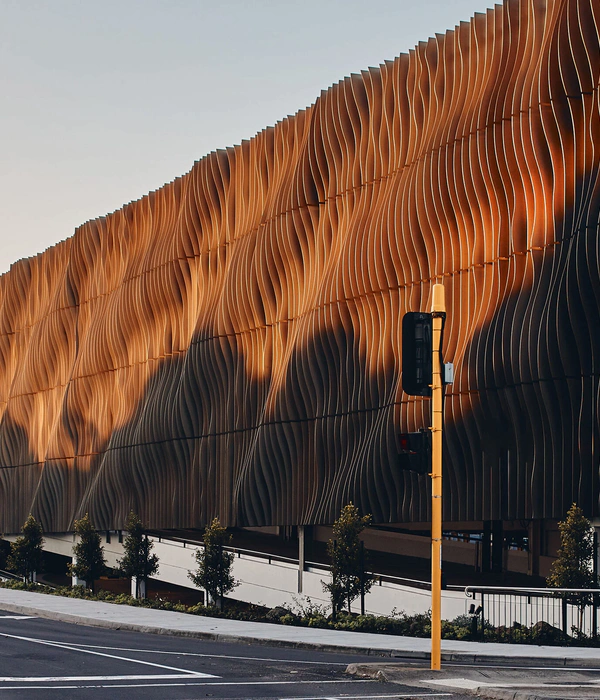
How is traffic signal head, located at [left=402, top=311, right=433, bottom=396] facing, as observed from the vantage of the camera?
facing away from the viewer and to the left of the viewer

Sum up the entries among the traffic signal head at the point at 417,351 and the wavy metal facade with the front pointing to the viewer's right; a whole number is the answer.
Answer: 0

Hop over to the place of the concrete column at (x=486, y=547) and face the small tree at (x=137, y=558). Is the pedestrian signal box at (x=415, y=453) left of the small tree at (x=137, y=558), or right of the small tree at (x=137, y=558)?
left

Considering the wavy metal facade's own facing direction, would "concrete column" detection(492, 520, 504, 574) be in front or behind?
behind

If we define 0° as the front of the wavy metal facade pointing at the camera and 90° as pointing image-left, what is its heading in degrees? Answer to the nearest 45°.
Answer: approximately 45°

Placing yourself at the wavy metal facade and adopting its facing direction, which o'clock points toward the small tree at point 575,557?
The small tree is roughly at 10 o'clock from the wavy metal facade.
